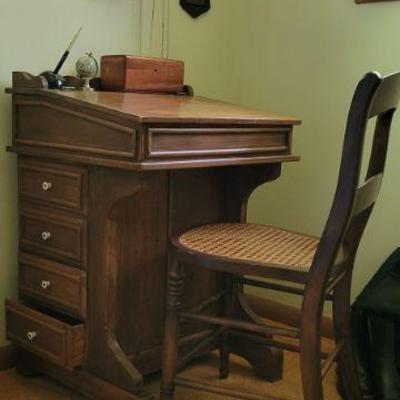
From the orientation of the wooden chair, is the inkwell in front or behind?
in front

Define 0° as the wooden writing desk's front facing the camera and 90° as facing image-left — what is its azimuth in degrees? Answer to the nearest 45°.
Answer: approximately 315°

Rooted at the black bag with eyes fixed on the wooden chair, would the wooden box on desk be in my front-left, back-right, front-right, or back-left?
front-right

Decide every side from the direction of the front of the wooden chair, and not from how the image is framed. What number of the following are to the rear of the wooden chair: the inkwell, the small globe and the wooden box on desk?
0

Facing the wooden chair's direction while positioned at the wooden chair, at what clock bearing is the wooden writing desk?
The wooden writing desk is roughly at 11 o'clock from the wooden chair.

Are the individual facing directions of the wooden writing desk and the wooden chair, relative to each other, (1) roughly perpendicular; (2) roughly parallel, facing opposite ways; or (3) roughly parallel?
roughly parallel, facing opposite ways

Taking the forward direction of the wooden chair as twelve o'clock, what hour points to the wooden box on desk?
The wooden box on desk is roughly at 12 o'clock from the wooden chair.

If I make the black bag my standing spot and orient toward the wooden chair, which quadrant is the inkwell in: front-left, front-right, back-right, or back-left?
front-right

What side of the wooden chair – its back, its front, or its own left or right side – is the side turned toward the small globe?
front

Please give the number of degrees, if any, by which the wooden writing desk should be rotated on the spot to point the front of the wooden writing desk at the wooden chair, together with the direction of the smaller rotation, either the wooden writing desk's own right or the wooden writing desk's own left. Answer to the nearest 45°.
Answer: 0° — it already faces it

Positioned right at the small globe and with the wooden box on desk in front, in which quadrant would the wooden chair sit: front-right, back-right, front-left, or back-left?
front-right

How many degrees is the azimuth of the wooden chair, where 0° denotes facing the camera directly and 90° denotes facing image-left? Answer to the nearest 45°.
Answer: approximately 135°
